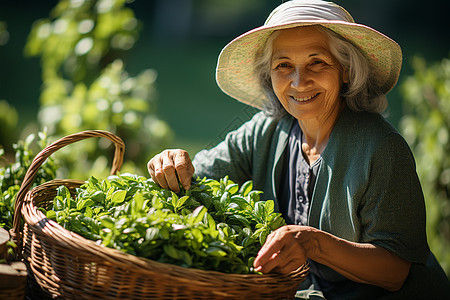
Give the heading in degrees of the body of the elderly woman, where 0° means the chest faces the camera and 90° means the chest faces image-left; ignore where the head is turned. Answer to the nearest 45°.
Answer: approximately 45°

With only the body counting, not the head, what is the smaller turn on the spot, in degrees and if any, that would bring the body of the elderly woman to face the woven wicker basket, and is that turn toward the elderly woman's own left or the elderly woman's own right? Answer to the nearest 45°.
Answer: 0° — they already face it
